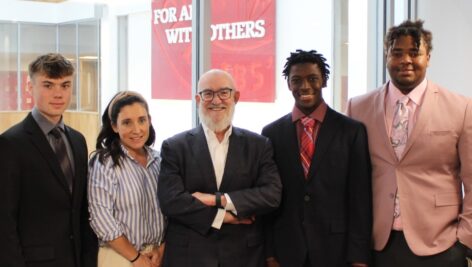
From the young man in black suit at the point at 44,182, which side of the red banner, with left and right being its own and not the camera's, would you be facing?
front

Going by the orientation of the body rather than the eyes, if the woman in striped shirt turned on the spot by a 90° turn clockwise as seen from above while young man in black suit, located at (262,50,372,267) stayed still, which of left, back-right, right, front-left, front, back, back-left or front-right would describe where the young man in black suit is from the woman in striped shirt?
back-left

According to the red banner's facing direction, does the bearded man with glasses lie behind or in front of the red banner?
in front

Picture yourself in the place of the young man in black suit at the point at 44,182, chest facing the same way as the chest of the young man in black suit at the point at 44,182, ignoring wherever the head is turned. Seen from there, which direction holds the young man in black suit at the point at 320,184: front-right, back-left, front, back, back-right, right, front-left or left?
front-left

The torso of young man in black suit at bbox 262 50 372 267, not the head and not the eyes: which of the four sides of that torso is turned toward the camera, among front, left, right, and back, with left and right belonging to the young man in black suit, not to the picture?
front

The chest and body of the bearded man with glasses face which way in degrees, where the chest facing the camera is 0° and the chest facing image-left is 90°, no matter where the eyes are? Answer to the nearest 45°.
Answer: approximately 0°

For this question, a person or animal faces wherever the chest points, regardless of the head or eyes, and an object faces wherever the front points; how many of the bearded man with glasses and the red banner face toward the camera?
2

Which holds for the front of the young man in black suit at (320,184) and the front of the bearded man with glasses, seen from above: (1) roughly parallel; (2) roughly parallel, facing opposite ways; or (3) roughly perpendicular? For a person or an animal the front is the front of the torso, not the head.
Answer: roughly parallel

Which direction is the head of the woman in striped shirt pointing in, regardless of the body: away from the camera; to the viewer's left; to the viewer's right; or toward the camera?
toward the camera

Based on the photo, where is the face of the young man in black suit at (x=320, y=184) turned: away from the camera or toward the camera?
toward the camera

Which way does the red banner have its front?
toward the camera
